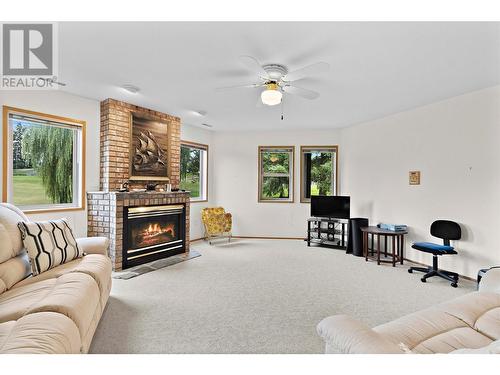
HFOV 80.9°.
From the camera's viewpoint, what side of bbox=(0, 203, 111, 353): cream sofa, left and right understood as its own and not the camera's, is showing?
right

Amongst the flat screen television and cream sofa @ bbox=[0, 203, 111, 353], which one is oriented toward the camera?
the flat screen television

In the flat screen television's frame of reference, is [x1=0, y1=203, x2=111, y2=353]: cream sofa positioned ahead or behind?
ahead

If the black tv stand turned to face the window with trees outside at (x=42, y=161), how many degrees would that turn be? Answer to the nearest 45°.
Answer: approximately 45° to its right

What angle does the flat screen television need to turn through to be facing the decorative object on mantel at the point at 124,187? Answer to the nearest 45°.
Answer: approximately 45° to its right

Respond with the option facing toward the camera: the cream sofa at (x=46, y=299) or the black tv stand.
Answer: the black tv stand

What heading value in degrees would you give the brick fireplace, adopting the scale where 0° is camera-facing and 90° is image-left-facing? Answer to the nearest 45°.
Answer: approximately 315°

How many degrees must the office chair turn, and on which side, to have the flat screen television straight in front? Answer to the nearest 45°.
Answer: approximately 90° to its right

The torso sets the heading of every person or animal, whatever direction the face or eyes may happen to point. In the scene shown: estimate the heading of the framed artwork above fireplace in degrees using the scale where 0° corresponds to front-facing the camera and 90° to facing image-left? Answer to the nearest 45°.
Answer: approximately 315°

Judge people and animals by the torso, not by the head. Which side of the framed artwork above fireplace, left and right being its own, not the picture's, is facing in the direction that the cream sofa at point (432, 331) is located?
front

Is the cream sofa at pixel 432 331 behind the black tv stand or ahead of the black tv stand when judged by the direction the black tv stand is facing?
ahead

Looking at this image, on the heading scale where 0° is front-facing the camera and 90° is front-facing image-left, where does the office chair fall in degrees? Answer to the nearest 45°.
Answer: approximately 45°

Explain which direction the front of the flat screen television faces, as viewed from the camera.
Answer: facing the viewer

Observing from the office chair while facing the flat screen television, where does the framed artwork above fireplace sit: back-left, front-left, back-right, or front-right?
front-left

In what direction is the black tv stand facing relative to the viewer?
toward the camera

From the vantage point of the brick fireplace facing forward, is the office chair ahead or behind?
ahead

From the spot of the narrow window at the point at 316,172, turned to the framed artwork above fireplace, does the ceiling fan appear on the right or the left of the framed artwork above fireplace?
left
